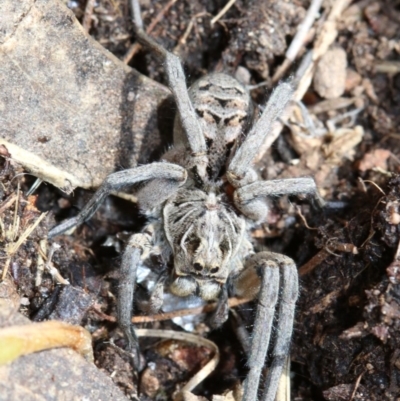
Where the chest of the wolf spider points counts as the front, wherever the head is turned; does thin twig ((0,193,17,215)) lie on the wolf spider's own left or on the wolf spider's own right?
on the wolf spider's own right

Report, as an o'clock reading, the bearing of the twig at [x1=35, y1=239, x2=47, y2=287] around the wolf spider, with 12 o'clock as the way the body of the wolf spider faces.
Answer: The twig is roughly at 2 o'clock from the wolf spider.

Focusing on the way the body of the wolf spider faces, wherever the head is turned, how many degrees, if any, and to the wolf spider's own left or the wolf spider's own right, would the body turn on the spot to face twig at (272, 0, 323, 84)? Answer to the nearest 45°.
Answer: approximately 180°

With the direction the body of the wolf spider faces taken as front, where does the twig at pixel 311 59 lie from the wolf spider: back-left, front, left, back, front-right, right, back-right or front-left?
back

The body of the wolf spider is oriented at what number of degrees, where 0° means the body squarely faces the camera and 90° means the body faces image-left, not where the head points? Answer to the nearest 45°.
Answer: approximately 0°

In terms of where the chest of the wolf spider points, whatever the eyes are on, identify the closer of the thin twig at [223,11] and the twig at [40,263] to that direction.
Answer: the twig

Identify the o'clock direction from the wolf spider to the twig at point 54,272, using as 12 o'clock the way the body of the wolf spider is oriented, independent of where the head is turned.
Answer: The twig is roughly at 2 o'clock from the wolf spider.
